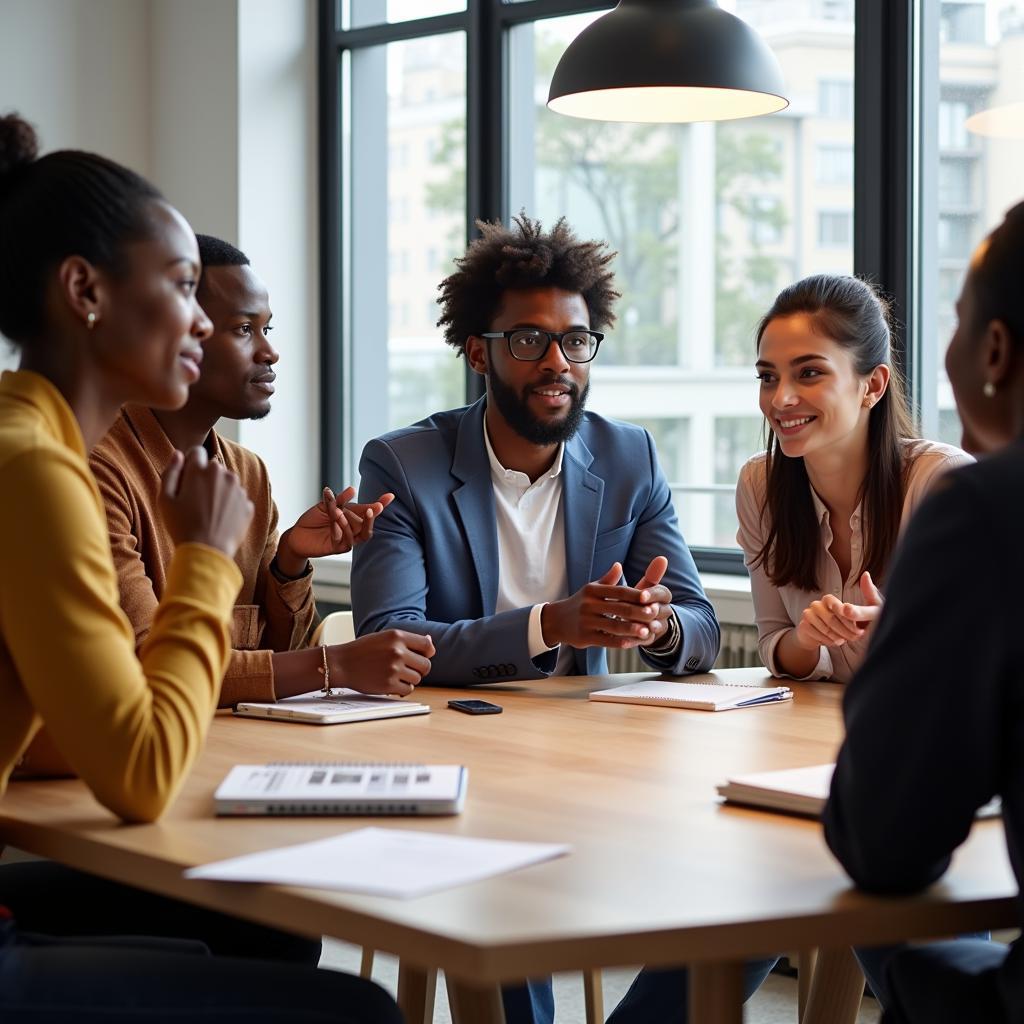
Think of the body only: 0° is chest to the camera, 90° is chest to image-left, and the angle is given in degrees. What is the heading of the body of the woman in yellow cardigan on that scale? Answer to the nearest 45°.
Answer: approximately 270°

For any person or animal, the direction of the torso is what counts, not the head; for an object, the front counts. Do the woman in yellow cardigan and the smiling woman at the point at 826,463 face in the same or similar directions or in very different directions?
very different directions

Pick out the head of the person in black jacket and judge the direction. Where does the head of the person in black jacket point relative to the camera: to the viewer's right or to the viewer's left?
to the viewer's left

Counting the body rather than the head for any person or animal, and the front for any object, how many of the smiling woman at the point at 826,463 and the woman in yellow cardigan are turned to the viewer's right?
1

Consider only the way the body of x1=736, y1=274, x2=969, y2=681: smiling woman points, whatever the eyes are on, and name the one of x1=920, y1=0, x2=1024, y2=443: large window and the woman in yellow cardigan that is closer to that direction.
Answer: the woman in yellow cardigan

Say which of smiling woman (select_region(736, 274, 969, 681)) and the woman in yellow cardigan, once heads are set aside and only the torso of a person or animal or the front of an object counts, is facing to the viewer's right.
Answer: the woman in yellow cardigan

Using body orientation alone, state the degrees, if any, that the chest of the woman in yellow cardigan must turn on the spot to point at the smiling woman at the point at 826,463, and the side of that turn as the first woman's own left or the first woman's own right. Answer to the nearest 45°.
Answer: approximately 45° to the first woman's own left

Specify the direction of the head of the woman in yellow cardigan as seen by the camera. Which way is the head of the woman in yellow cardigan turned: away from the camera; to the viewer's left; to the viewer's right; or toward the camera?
to the viewer's right

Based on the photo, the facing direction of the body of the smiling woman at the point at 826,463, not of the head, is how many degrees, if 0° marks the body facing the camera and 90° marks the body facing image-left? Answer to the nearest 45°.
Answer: approximately 45°

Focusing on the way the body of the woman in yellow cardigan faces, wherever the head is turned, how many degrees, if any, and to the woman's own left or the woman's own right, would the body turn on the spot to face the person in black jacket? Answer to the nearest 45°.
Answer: approximately 45° to the woman's own right
